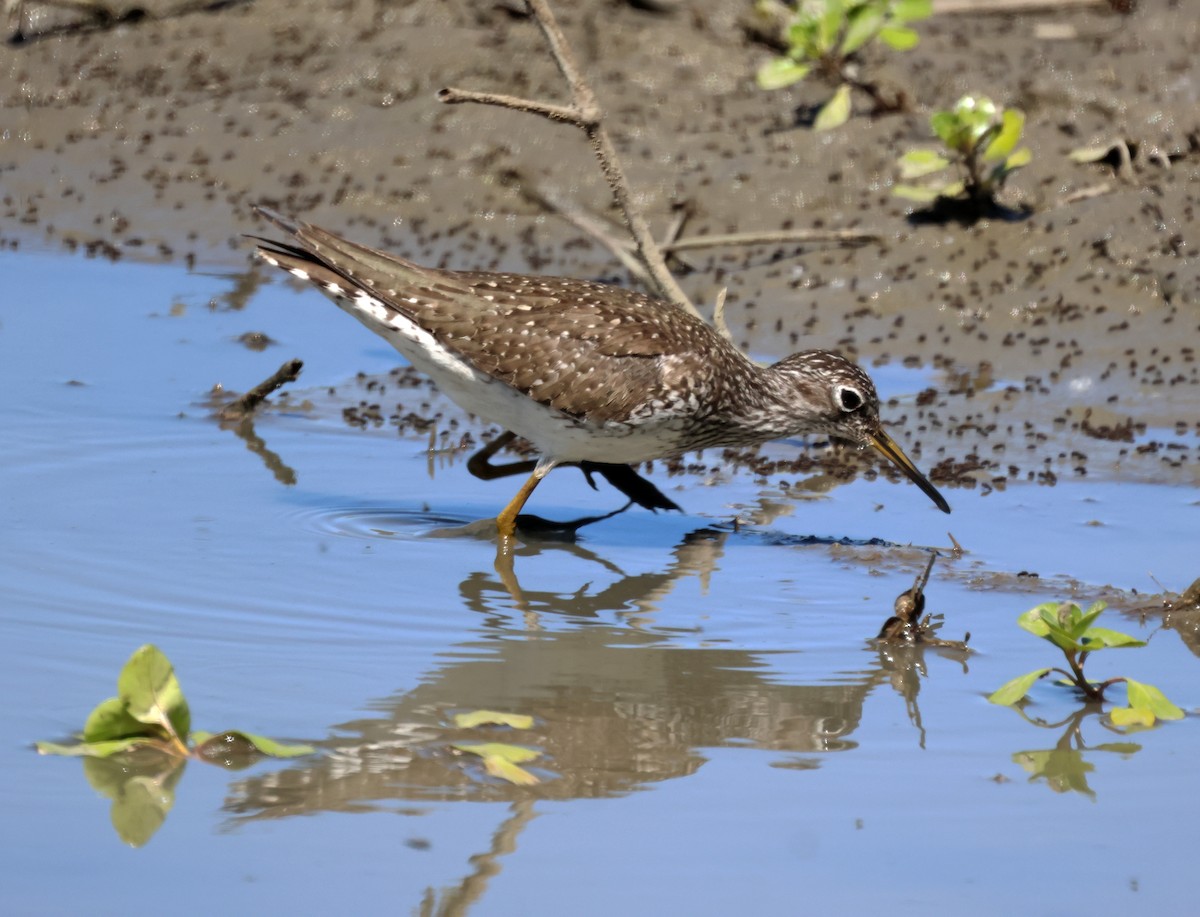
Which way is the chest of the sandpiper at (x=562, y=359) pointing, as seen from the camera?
to the viewer's right

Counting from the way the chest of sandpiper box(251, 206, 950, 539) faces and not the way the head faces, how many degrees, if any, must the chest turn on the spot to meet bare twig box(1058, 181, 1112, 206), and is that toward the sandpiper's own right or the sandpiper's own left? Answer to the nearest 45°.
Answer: approximately 45° to the sandpiper's own left

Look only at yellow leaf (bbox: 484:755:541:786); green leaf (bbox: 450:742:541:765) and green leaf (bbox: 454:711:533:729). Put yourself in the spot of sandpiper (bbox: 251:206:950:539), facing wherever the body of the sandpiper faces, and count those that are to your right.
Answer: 3

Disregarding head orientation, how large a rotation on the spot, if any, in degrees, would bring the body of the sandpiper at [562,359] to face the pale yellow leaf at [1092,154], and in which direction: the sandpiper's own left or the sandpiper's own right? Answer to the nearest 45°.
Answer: approximately 45° to the sandpiper's own left

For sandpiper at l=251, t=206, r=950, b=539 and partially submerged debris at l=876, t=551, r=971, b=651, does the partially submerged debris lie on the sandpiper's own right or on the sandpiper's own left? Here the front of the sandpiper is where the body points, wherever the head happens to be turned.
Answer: on the sandpiper's own right

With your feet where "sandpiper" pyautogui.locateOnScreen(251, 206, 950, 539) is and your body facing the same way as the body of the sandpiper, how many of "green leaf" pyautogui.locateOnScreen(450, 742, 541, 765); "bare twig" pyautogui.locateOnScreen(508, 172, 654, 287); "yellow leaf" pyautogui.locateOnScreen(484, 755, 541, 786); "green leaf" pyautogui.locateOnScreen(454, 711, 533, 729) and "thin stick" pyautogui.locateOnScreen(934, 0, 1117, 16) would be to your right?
3

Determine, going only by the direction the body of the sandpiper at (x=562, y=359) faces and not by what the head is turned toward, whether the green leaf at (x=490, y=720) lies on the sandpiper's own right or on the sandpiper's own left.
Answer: on the sandpiper's own right

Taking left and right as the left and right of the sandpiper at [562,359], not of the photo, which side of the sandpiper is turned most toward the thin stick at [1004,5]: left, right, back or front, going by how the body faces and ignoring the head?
left

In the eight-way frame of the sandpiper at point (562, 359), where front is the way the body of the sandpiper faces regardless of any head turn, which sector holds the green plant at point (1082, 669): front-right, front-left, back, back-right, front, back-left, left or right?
front-right
